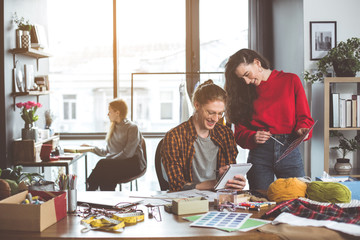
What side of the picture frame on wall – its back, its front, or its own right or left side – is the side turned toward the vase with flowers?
right

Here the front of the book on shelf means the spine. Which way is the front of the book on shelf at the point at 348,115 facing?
toward the camera

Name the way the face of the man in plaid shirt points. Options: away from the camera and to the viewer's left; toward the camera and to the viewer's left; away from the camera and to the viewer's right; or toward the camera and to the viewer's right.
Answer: toward the camera and to the viewer's right

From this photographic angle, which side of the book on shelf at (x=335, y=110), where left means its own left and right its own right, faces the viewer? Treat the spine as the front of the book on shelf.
front

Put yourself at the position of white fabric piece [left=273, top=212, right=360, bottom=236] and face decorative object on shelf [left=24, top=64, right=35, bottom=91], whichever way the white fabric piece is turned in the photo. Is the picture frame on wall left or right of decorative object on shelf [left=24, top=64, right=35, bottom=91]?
right

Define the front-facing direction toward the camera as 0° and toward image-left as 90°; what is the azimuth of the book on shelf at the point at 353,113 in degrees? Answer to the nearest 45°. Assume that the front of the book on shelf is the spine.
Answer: approximately 0°

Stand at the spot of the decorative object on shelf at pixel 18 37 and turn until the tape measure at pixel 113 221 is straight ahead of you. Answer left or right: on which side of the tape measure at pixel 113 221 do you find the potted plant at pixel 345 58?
left

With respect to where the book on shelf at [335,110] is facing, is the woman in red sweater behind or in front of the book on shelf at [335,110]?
in front

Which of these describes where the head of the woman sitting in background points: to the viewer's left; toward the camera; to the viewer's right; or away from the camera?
to the viewer's left

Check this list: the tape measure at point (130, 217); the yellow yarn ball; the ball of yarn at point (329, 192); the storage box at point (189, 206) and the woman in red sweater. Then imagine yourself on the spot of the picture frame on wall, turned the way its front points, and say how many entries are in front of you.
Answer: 5

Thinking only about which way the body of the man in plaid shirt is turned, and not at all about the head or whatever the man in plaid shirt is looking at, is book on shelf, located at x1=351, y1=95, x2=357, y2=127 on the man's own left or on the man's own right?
on the man's own left

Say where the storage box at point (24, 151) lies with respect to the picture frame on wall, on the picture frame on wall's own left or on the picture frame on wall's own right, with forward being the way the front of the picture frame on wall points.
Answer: on the picture frame on wall's own right
